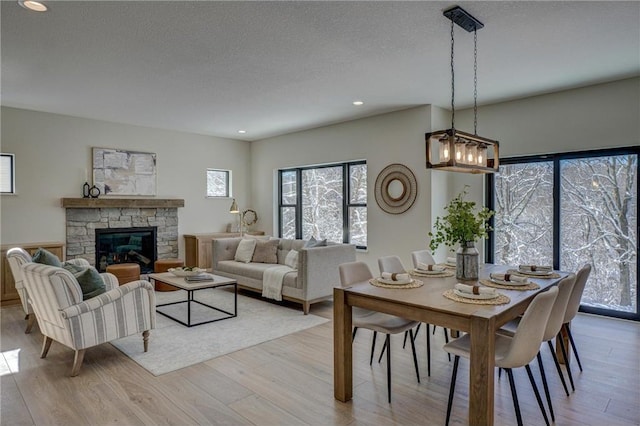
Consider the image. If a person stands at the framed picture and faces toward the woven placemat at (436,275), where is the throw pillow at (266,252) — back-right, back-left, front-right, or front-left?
front-left

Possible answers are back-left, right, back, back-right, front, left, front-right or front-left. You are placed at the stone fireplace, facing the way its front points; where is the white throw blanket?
front-left

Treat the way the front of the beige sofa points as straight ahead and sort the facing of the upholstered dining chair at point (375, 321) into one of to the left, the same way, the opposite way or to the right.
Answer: to the left

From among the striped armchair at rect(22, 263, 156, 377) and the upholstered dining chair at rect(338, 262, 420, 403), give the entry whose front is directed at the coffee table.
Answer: the striped armchair

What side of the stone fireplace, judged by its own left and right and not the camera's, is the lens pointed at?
front

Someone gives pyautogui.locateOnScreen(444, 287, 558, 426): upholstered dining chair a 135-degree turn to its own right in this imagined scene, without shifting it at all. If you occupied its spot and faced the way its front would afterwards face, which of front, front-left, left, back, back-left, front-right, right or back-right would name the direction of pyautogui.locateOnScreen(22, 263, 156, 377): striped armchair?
back

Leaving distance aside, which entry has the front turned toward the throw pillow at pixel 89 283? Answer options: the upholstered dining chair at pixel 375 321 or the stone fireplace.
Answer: the stone fireplace

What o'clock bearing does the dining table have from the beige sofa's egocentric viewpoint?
The dining table is roughly at 10 o'clock from the beige sofa.

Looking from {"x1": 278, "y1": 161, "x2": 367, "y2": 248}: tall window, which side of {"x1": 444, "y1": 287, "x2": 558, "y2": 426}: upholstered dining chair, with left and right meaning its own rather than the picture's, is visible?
front

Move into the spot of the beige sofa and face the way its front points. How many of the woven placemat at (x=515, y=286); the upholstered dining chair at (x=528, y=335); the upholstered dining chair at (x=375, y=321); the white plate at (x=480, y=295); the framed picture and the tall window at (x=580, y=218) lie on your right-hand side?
1

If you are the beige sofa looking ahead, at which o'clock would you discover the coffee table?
The coffee table is roughly at 1 o'clock from the beige sofa.

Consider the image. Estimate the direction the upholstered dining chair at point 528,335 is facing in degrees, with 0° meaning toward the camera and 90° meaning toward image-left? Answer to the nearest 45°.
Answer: approximately 135°

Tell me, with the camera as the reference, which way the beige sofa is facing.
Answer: facing the viewer and to the left of the viewer

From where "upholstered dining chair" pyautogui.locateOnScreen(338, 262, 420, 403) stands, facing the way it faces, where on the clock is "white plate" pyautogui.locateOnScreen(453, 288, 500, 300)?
The white plate is roughly at 12 o'clock from the upholstered dining chair.

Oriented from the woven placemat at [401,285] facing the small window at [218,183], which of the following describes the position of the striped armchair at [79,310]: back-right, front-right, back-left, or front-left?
front-left

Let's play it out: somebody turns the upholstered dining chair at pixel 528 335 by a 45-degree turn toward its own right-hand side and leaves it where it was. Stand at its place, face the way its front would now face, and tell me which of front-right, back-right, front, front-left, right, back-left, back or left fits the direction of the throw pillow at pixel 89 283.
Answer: left

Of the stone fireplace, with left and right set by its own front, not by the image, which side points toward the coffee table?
front

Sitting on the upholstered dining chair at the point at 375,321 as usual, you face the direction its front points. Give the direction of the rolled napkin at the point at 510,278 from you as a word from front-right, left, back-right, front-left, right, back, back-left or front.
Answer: front-left
